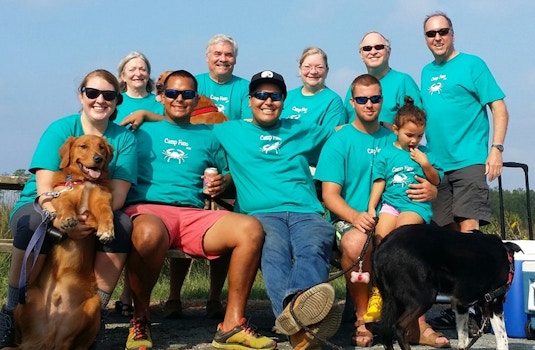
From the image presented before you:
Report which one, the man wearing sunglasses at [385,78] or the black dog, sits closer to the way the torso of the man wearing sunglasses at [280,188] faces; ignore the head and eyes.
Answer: the black dog

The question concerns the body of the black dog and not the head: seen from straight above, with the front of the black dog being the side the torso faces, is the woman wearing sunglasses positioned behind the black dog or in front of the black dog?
behind

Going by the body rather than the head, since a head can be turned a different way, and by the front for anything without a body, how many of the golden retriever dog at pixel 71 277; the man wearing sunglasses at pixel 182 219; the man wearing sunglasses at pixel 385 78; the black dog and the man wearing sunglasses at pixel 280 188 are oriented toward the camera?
4

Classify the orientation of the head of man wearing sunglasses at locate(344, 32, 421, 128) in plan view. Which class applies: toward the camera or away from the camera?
toward the camera

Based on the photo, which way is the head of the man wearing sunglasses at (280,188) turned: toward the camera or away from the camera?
toward the camera

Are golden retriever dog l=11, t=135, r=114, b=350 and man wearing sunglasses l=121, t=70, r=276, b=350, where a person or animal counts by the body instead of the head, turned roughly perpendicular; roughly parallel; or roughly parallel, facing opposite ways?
roughly parallel

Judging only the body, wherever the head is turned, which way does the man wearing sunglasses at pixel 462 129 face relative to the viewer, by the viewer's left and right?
facing the viewer and to the left of the viewer

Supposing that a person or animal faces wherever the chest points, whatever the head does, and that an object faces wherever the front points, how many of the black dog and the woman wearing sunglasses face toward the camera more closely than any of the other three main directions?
1

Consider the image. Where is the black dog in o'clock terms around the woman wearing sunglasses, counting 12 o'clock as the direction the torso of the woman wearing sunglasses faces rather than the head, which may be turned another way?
The black dog is roughly at 10 o'clock from the woman wearing sunglasses.

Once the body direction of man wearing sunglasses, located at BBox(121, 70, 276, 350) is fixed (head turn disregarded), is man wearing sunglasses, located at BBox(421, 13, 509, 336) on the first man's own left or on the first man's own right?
on the first man's own left

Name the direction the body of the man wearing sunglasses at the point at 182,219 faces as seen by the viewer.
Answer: toward the camera

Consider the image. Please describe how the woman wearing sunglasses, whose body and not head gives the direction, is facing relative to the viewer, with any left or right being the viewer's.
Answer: facing the viewer

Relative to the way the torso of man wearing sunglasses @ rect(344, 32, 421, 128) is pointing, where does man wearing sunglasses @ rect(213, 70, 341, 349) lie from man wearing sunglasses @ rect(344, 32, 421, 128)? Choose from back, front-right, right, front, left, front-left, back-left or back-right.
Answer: front-right

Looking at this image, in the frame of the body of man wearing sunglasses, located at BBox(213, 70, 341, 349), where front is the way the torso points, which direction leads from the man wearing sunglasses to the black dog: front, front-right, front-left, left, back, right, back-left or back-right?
front-left

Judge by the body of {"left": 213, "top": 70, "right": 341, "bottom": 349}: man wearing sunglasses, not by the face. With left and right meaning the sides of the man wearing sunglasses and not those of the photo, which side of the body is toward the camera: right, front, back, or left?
front
